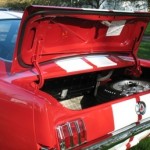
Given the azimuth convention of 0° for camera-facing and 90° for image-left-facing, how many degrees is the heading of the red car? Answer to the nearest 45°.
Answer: approximately 135°
